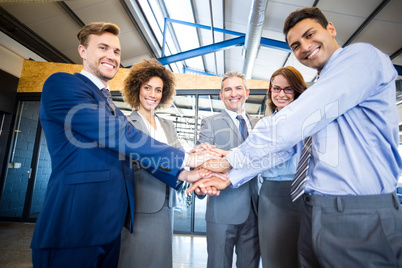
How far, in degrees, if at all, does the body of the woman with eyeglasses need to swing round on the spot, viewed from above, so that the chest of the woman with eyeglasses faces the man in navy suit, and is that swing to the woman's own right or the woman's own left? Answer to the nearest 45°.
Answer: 0° — they already face them

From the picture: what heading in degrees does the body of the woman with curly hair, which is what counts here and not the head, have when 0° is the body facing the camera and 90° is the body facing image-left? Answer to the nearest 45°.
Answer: approximately 315°

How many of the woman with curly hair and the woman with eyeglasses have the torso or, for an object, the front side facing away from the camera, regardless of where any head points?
0

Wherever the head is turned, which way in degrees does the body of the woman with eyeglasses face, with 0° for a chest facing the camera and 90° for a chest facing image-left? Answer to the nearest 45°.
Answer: approximately 45°

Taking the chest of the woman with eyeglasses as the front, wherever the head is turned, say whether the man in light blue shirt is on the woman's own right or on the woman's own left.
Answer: on the woman's own left
